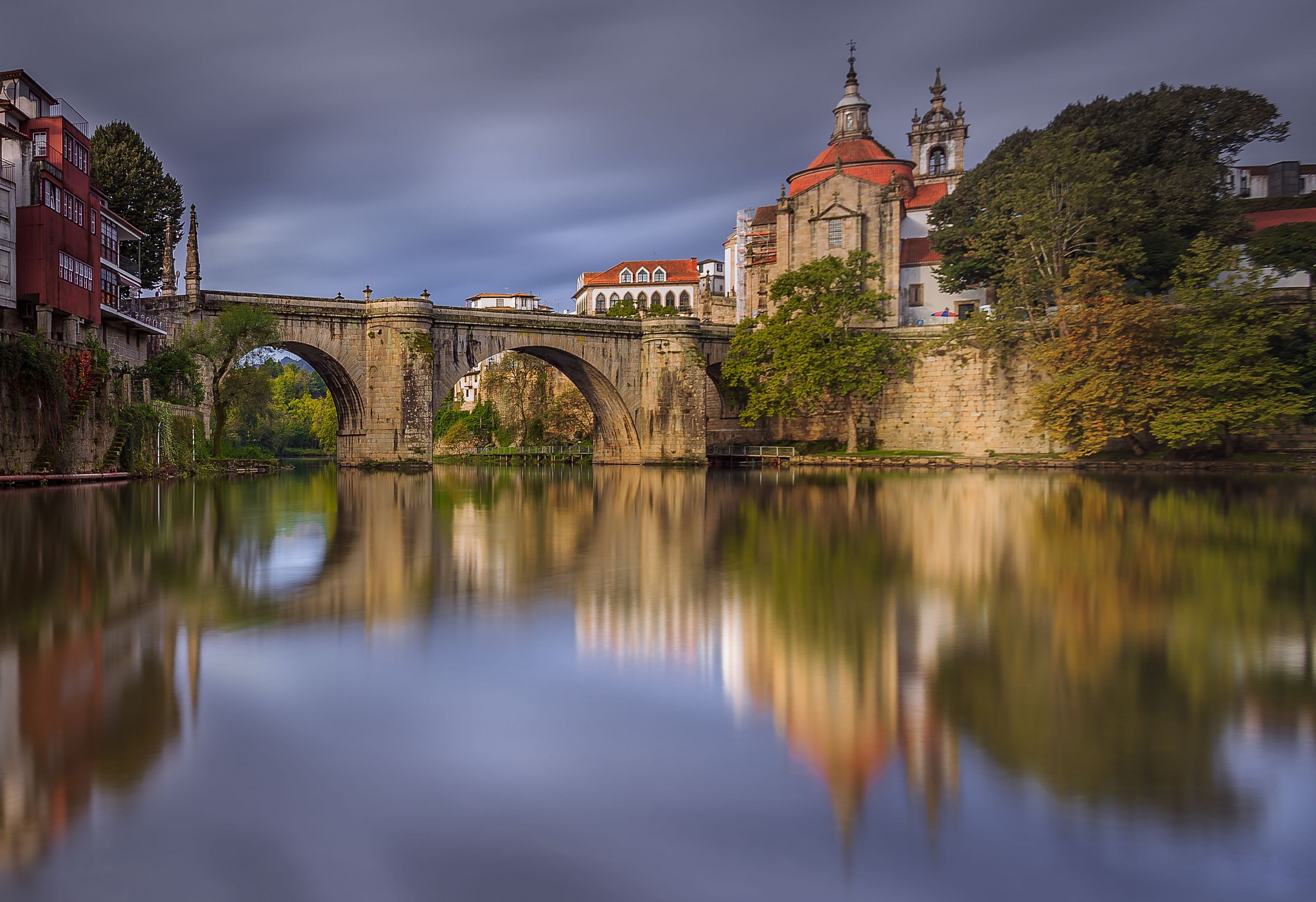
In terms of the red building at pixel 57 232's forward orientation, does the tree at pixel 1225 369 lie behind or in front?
in front

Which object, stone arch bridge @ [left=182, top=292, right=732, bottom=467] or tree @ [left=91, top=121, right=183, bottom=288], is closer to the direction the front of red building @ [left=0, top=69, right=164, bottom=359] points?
the stone arch bridge

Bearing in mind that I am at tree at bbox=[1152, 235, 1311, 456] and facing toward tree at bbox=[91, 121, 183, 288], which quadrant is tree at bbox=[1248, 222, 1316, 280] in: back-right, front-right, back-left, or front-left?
back-right

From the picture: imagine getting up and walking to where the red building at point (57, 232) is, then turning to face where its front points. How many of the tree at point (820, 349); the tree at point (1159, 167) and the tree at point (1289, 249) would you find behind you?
0

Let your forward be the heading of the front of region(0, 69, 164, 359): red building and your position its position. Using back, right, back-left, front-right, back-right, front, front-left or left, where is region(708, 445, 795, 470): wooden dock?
front-left

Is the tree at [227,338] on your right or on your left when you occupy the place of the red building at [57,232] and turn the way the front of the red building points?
on your left

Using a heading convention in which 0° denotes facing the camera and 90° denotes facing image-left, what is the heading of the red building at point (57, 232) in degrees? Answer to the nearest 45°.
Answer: approximately 315°

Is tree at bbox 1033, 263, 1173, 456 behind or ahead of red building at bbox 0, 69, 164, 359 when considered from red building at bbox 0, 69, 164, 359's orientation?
ahead

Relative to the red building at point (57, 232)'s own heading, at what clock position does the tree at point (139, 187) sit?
The tree is roughly at 8 o'clock from the red building.

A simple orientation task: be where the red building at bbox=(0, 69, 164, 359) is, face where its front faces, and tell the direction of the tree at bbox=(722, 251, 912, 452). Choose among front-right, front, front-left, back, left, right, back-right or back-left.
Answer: front-left

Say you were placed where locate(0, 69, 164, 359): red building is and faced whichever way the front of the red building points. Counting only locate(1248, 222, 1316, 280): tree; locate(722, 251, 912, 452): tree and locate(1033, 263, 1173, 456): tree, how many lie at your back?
0

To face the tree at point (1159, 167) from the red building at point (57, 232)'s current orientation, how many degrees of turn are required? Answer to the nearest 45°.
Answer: approximately 45° to its left

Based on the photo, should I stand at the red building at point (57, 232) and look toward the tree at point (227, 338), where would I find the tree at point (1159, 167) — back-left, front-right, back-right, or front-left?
front-right

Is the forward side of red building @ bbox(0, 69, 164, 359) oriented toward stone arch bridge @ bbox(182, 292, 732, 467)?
no

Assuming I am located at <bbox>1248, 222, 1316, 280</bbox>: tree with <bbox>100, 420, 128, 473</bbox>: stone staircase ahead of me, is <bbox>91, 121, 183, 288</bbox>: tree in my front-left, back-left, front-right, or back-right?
front-right
